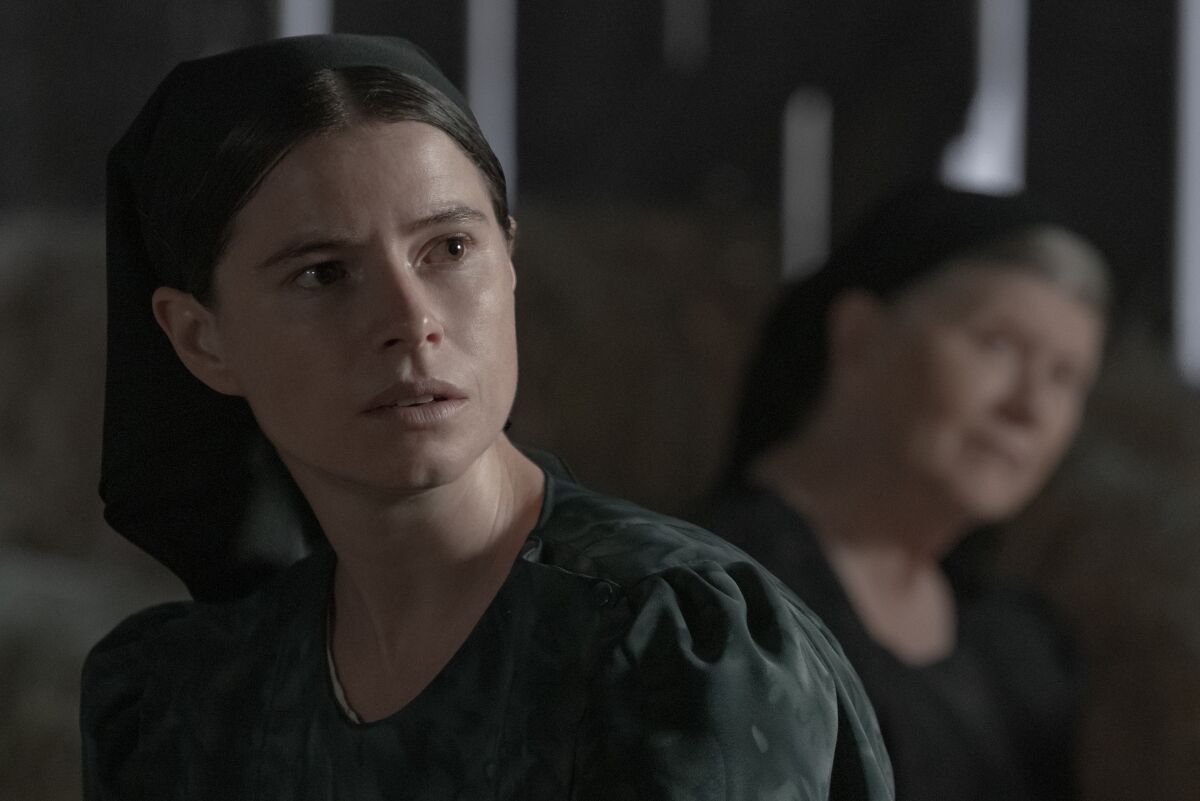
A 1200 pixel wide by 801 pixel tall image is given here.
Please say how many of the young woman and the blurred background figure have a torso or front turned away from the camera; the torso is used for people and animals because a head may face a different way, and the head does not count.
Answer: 0

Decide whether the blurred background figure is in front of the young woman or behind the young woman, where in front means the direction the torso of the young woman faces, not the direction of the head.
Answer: behind

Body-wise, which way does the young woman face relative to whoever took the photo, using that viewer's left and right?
facing the viewer and to the left of the viewer

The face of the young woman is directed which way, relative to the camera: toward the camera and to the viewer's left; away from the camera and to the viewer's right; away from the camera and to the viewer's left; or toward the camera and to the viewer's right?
toward the camera and to the viewer's right

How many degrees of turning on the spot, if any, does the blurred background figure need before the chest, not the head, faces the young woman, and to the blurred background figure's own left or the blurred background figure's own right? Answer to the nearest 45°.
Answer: approximately 45° to the blurred background figure's own right
